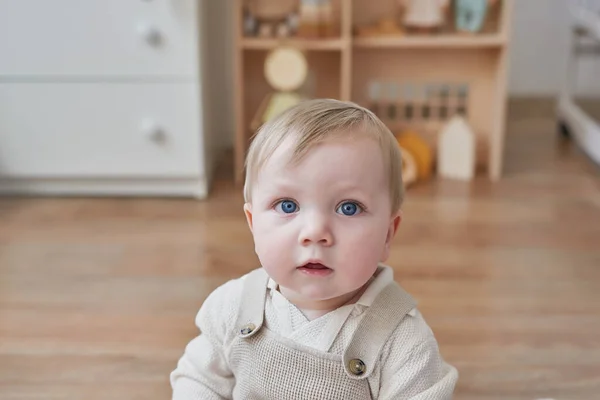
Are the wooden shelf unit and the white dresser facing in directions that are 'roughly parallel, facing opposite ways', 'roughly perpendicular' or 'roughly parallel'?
roughly parallel

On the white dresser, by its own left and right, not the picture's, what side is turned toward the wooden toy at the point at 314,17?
left

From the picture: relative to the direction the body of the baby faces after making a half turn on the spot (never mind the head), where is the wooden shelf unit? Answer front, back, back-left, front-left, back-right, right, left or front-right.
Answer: front

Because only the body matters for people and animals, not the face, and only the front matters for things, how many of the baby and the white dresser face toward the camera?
2

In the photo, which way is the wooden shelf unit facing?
toward the camera

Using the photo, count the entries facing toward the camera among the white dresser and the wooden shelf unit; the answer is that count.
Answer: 2

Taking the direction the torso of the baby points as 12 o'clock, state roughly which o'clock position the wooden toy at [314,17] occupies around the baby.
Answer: The wooden toy is roughly at 6 o'clock from the baby.

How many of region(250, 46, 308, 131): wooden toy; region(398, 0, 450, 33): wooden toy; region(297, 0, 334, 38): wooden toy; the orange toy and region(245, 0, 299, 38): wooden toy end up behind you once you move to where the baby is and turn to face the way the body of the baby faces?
5

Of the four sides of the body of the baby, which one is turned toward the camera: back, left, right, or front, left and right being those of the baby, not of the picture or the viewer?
front

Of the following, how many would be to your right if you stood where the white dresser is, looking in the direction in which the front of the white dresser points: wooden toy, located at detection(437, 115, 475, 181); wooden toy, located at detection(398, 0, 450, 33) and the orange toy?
0

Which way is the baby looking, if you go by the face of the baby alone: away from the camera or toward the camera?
toward the camera

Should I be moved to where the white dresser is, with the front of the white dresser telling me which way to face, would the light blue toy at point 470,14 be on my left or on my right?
on my left

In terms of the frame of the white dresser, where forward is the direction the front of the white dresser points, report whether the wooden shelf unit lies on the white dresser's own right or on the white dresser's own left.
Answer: on the white dresser's own left

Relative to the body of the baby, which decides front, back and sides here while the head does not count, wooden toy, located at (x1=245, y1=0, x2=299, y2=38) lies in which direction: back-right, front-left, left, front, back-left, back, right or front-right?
back

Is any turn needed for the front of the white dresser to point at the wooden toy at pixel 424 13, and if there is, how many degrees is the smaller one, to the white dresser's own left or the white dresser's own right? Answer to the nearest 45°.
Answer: approximately 90° to the white dresser's own left
